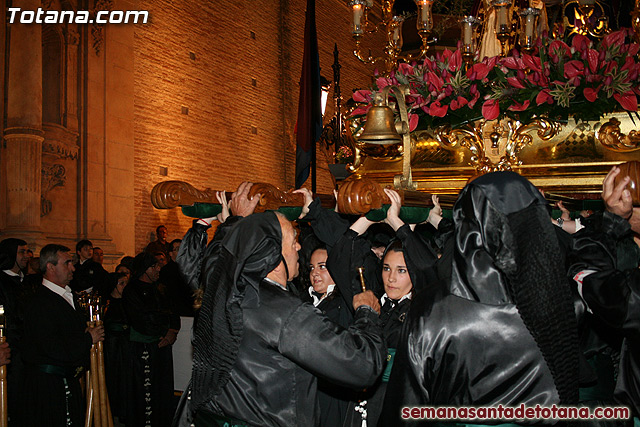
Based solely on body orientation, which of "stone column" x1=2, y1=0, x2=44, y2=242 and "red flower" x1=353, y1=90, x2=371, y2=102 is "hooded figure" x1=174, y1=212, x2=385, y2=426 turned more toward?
the red flower

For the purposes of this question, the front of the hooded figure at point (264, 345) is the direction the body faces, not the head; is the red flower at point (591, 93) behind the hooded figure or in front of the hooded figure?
in front

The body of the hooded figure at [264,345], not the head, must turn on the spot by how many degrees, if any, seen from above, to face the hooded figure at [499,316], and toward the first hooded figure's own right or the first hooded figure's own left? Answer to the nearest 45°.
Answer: approximately 90° to the first hooded figure's own right

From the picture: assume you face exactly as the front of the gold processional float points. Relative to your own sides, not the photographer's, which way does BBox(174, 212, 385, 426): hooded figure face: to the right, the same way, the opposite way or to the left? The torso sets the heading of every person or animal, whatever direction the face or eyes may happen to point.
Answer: the opposite way

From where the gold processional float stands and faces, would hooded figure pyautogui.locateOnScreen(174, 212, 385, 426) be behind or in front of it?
in front

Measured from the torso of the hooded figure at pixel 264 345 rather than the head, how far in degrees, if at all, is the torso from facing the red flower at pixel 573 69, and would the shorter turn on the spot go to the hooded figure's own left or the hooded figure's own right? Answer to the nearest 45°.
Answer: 0° — they already face it

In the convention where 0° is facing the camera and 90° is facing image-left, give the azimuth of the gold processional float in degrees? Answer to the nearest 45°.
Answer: approximately 45°

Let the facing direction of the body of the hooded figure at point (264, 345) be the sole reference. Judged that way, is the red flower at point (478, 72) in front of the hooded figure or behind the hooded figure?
in front

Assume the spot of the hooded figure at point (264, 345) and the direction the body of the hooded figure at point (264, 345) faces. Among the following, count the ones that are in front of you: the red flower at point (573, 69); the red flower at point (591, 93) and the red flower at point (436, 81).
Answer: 3

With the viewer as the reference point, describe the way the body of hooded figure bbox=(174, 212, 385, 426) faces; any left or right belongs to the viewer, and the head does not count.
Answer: facing away from the viewer and to the right of the viewer
